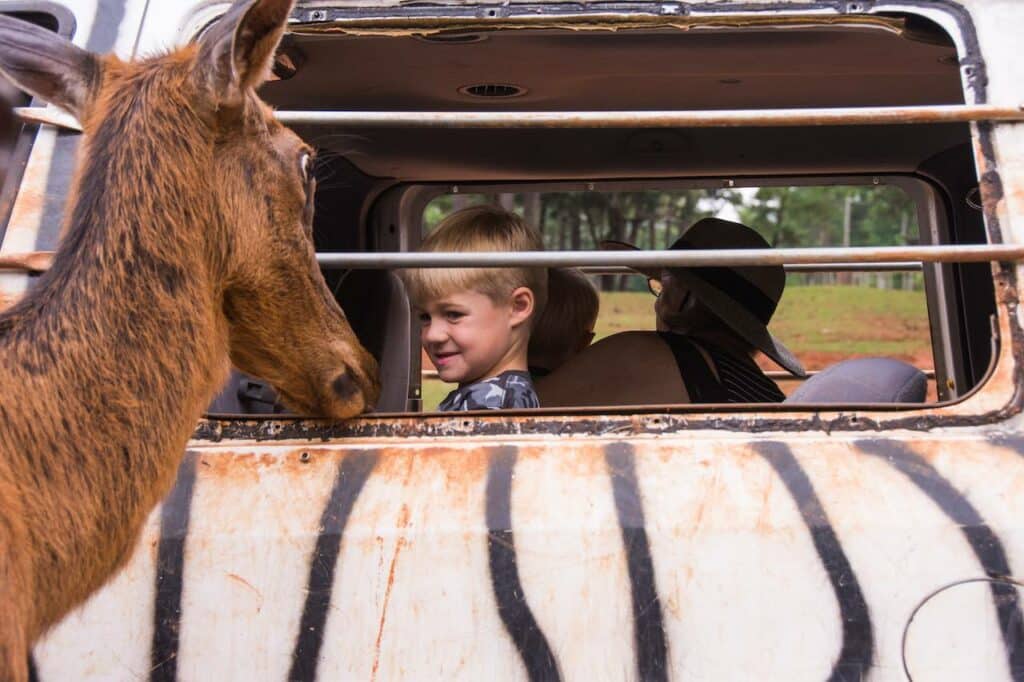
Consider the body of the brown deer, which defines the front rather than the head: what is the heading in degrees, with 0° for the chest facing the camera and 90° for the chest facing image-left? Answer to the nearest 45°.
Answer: approximately 225°

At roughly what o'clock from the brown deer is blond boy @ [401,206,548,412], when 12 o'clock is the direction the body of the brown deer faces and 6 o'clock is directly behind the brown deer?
The blond boy is roughly at 12 o'clock from the brown deer.
